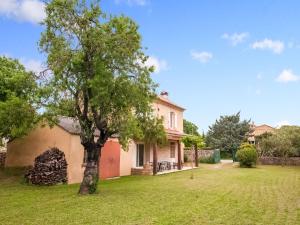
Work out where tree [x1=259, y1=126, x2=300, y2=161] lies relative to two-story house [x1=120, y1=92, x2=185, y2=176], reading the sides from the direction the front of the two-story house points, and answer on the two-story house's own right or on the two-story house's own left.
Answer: on the two-story house's own left

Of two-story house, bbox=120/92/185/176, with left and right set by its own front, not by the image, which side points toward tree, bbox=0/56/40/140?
right

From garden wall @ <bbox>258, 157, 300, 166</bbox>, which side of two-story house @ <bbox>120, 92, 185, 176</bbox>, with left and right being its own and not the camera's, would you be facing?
left

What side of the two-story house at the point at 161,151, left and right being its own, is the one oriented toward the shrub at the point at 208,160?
left

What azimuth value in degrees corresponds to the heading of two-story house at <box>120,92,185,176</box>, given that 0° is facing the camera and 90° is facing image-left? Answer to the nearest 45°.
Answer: approximately 315°
